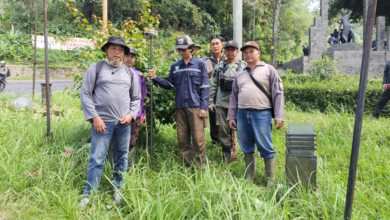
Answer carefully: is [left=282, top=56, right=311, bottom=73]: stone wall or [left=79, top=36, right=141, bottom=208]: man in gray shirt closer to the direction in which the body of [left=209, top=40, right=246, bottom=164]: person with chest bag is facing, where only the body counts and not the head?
the man in gray shirt

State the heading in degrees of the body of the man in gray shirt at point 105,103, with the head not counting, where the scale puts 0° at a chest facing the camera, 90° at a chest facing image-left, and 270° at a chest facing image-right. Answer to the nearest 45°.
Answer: approximately 0°

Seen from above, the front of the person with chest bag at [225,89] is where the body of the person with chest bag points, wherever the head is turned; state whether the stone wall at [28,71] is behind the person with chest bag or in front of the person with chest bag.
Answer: behind

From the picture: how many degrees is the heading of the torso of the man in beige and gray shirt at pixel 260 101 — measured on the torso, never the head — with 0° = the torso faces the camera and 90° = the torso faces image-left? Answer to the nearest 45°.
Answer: approximately 45°

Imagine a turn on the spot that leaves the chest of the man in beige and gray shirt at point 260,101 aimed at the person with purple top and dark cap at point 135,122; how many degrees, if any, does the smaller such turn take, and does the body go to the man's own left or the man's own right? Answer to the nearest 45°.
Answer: approximately 45° to the man's own right

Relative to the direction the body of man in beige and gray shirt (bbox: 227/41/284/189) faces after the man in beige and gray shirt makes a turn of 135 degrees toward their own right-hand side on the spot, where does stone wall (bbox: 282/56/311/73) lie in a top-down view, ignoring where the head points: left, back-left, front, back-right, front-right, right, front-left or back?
front
